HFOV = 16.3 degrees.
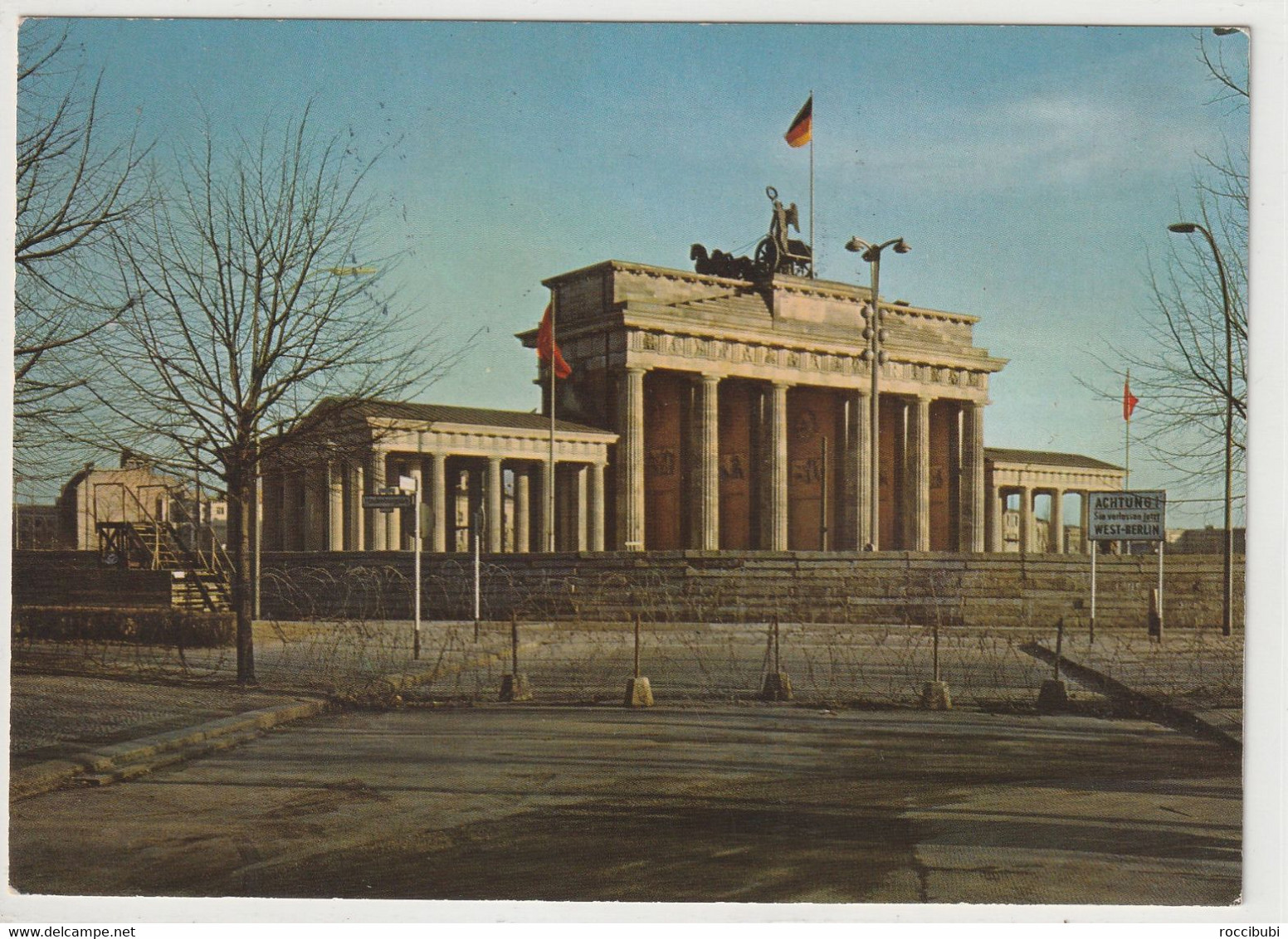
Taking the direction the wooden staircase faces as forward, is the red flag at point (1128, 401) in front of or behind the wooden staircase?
in front

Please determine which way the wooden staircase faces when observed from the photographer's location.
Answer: facing the viewer and to the right of the viewer

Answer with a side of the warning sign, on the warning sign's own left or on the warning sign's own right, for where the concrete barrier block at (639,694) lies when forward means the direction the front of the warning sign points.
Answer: on the warning sign's own right

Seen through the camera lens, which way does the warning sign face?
facing the viewer

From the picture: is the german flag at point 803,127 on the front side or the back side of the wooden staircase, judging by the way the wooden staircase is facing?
on the back side

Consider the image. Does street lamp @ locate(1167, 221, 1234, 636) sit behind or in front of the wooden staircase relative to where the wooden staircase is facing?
in front

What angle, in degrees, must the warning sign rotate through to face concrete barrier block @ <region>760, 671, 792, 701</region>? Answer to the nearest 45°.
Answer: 0° — it already faces it

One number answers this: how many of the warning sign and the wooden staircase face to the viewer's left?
0
